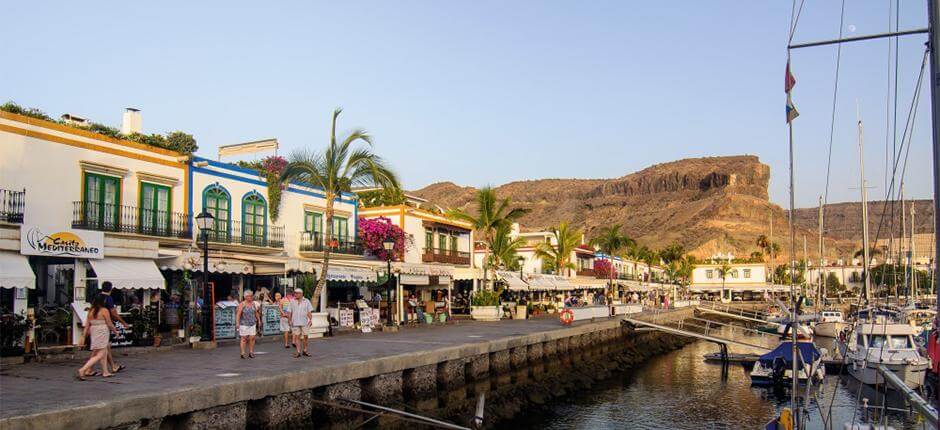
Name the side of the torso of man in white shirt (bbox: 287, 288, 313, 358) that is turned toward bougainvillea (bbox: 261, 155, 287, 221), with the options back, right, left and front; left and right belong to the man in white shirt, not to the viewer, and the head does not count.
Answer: back

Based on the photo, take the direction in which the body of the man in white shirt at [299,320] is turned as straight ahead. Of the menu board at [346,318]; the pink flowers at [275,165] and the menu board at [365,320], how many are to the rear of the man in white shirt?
3

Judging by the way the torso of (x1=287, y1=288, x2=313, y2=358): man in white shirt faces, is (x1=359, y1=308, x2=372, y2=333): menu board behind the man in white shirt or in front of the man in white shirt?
behind

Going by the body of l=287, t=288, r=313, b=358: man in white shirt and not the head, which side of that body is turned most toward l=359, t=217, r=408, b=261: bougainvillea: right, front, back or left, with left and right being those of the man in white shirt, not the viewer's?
back

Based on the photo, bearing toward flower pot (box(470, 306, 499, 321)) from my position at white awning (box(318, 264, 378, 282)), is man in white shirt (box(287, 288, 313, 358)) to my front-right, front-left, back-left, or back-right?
back-right

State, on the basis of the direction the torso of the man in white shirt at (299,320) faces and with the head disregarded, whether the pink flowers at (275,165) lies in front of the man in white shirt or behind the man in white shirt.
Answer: behind

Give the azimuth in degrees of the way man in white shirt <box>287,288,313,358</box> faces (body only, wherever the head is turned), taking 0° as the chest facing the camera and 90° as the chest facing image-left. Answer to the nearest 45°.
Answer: approximately 0°
